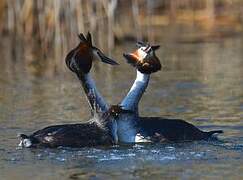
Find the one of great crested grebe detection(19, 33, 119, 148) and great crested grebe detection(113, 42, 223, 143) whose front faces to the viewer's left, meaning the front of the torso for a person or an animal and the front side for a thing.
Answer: great crested grebe detection(113, 42, 223, 143)

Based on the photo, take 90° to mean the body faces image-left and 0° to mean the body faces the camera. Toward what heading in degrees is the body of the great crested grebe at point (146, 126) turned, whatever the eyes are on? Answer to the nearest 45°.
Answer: approximately 90°

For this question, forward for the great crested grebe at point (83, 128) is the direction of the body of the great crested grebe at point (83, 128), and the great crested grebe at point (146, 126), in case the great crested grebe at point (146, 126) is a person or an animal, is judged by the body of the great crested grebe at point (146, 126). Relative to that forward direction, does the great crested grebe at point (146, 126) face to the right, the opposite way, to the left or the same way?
the opposite way

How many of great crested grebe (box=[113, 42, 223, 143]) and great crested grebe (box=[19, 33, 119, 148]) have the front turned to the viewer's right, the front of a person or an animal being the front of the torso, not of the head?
1

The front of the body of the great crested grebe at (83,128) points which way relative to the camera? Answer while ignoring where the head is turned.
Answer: to the viewer's right

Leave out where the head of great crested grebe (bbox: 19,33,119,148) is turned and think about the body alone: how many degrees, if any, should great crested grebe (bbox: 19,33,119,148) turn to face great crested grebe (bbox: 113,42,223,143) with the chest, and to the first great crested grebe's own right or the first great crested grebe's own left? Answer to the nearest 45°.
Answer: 0° — it already faces it

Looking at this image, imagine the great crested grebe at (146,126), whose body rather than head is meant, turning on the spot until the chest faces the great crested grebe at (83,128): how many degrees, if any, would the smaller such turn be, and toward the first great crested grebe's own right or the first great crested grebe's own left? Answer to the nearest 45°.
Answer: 0° — it already faces it
